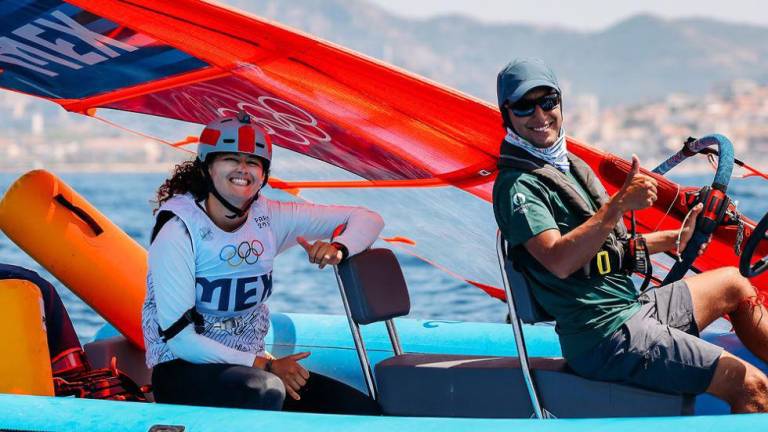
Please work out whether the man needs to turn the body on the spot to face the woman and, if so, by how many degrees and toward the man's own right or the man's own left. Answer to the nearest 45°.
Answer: approximately 135° to the man's own right

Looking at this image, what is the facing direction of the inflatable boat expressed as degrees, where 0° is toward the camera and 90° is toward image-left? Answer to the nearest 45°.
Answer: approximately 270°

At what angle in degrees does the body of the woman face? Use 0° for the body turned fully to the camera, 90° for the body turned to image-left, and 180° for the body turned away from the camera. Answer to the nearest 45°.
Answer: approximately 315°

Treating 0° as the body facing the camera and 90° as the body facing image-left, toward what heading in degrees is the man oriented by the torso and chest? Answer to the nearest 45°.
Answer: approximately 315°
